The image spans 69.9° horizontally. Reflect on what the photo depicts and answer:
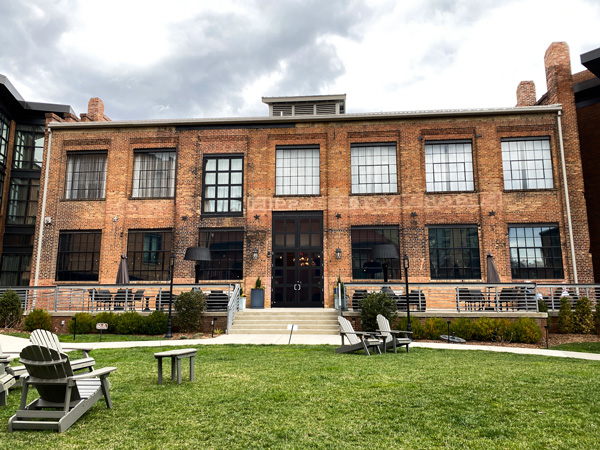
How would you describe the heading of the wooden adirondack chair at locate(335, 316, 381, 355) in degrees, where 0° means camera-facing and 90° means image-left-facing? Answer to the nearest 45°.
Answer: approximately 315°

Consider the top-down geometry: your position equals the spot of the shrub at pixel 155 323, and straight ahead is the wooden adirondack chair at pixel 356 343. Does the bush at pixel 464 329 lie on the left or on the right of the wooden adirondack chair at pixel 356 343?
left

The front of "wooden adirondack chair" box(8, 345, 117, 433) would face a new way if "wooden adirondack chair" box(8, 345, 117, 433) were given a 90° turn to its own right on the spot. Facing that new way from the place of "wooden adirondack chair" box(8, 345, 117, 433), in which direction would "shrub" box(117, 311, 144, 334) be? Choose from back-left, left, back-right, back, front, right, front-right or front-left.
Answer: back-left

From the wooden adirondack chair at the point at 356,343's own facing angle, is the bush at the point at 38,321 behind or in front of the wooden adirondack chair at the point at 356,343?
behind

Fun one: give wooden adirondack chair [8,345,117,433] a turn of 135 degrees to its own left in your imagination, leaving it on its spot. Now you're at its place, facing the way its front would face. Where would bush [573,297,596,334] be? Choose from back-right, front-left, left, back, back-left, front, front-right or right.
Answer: back

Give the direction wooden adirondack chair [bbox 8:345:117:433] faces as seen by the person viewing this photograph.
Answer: facing away from the viewer and to the right of the viewer

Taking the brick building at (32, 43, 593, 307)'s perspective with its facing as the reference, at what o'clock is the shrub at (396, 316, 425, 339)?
The shrub is roughly at 11 o'clock from the brick building.

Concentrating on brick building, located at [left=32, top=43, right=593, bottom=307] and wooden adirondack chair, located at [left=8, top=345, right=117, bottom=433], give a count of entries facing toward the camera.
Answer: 1

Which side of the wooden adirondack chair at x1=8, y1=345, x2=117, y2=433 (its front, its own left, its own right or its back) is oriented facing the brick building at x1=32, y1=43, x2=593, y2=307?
front

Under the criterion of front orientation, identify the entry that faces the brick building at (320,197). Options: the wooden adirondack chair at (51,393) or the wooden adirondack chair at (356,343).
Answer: the wooden adirondack chair at (51,393)

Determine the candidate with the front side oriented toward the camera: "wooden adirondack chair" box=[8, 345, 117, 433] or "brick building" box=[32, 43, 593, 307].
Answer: the brick building

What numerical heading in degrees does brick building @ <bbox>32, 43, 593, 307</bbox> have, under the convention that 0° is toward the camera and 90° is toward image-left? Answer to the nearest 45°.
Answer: approximately 0°

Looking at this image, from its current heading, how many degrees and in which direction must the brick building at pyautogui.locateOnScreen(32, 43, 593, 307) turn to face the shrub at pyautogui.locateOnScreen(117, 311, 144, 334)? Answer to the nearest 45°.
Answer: approximately 45° to its right

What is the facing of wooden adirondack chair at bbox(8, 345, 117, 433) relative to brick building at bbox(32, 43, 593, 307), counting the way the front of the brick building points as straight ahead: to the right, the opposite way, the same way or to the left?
the opposite way
